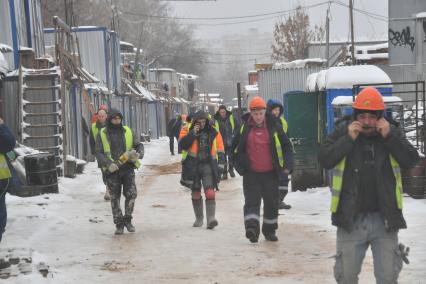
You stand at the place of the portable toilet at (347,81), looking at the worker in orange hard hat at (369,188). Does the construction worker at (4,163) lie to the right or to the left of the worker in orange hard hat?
right

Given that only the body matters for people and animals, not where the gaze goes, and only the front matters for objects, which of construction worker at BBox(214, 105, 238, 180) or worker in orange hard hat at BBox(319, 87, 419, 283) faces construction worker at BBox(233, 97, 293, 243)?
construction worker at BBox(214, 105, 238, 180)

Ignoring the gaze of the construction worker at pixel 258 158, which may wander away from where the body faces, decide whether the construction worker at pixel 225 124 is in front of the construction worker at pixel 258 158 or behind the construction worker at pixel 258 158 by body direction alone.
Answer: behind

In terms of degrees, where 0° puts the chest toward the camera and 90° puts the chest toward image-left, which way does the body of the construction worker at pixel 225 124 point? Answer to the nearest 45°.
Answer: approximately 0°

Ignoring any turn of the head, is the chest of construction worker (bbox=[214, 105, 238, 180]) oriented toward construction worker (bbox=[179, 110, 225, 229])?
yes
